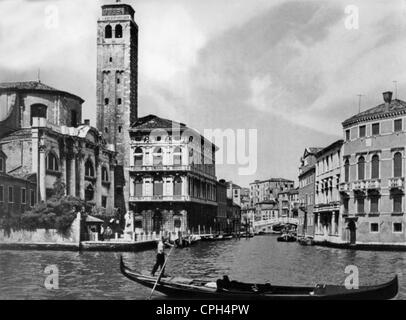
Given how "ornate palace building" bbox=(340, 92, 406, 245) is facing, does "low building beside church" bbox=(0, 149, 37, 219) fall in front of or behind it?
in front

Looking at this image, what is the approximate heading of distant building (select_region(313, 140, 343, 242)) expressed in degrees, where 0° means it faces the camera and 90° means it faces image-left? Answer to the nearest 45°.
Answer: approximately 45°

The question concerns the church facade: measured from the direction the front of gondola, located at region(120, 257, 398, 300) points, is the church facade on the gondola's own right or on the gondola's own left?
on the gondola's own left

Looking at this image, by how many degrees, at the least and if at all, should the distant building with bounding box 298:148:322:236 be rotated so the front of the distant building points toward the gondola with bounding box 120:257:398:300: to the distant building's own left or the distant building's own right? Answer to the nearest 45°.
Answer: approximately 45° to the distant building's own left

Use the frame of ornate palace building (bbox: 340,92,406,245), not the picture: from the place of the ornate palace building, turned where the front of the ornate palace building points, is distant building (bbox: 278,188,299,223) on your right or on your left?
on your right

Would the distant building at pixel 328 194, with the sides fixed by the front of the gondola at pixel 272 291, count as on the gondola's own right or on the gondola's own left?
on the gondola's own left

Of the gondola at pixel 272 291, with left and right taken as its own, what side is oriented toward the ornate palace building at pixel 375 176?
left

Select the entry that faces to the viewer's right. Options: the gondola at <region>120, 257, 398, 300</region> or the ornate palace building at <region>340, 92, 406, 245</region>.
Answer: the gondola

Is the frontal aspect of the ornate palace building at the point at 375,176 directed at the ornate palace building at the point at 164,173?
no

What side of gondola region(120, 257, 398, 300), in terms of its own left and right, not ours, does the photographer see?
right

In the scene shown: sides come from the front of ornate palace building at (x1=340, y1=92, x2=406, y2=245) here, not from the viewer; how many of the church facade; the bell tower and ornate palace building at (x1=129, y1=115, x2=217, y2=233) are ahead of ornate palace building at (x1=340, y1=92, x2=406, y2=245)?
3

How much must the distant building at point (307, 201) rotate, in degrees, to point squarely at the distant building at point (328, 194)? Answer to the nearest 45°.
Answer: approximately 45° to its left
